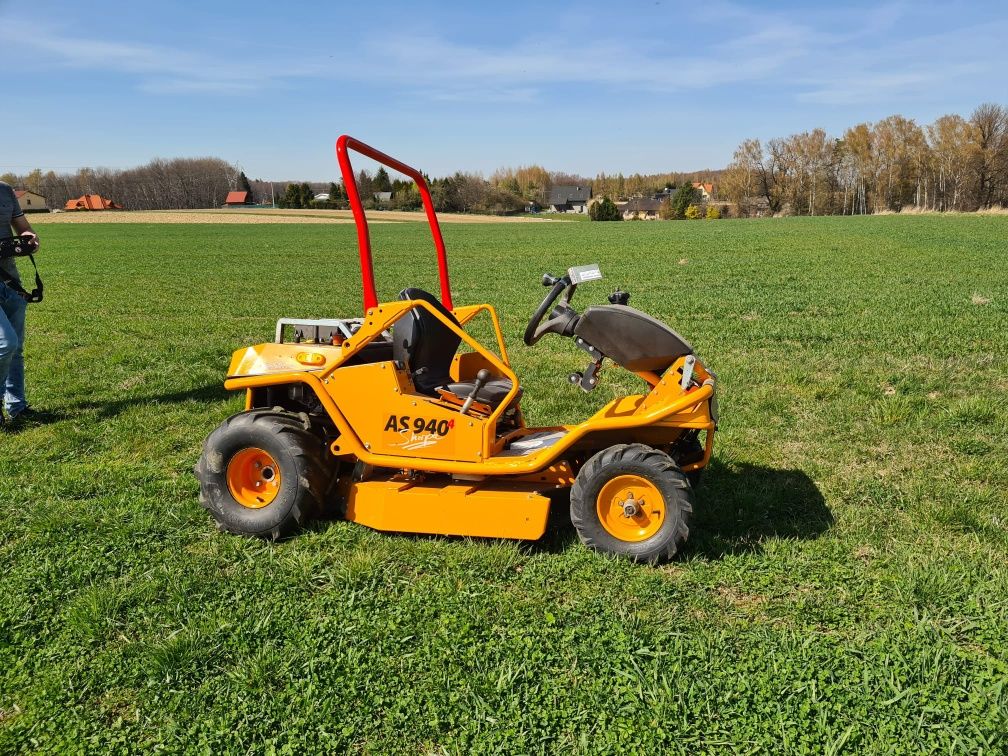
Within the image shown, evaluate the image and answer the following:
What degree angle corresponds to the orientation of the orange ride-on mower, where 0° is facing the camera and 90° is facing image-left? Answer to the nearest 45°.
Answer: approximately 270°

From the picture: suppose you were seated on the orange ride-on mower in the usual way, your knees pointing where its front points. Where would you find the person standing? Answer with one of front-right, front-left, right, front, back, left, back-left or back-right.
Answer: back-left
